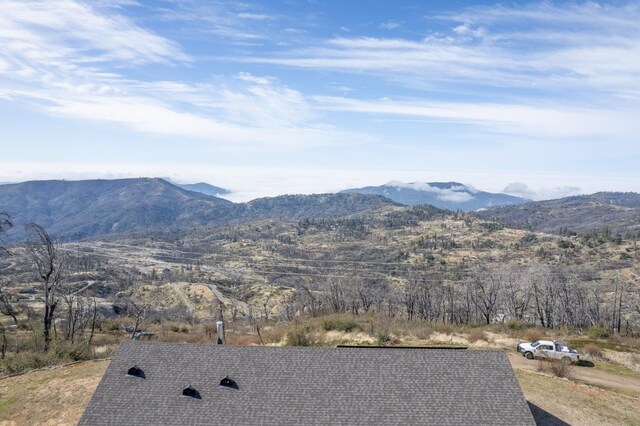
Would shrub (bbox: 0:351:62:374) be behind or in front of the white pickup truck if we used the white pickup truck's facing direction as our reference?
in front

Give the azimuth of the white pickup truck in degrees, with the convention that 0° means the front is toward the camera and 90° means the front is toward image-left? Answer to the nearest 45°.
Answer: approximately 90°
